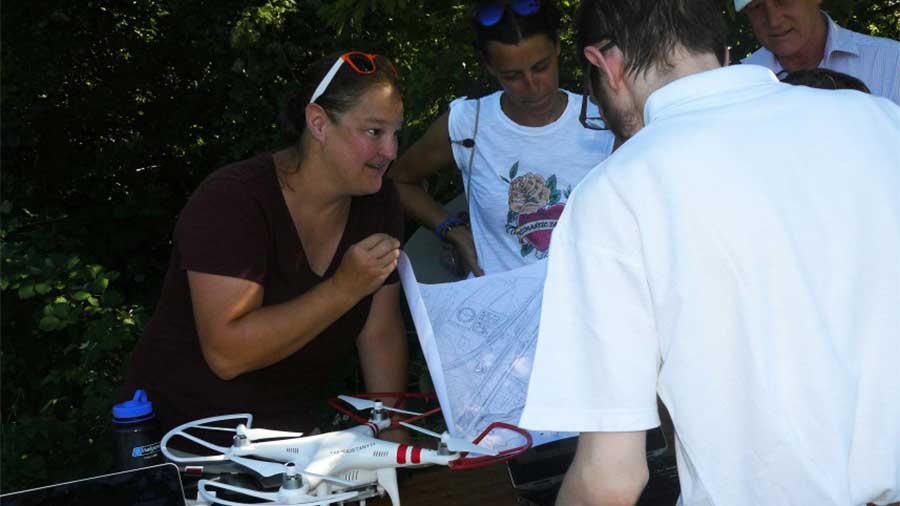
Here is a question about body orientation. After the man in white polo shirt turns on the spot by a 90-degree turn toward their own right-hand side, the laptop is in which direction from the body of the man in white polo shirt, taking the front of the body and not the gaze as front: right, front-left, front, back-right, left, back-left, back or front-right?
back-left

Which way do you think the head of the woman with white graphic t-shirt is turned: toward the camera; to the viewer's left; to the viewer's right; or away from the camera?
toward the camera

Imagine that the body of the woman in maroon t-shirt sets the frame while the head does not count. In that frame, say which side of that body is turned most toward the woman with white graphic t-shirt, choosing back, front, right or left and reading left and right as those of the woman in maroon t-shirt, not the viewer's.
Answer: left

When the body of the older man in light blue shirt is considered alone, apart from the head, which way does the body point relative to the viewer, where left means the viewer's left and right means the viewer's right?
facing the viewer and to the left of the viewer

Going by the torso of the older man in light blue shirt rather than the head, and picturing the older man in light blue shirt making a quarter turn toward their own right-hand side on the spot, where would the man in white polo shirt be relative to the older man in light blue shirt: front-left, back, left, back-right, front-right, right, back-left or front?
back-left

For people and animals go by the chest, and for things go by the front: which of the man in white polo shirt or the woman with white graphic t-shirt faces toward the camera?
the woman with white graphic t-shirt

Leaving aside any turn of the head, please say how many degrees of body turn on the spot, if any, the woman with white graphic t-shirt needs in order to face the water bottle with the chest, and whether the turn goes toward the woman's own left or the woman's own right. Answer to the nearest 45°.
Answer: approximately 45° to the woman's own right

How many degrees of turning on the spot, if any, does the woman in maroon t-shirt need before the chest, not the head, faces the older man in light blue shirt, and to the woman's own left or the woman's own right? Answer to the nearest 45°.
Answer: approximately 45° to the woman's own left

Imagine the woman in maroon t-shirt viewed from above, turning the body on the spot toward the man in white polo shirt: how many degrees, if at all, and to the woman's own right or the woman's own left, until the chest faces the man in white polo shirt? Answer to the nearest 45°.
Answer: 0° — they already face them

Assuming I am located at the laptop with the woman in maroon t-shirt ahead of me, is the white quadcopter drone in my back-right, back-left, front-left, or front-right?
front-right

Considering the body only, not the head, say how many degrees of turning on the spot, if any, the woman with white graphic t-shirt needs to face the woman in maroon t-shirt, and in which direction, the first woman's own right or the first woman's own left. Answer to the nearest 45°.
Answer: approximately 45° to the first woman's own right

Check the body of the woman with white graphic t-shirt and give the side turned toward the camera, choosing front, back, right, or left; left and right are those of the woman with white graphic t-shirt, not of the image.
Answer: front

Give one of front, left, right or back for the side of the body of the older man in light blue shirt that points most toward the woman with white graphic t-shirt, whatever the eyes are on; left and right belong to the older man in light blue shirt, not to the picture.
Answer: front

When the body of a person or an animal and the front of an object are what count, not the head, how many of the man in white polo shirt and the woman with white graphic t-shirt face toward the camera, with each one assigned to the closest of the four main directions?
1

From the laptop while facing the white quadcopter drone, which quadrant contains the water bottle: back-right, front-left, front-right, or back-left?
front-left

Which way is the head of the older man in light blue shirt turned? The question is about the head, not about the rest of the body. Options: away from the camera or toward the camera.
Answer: toward the camera

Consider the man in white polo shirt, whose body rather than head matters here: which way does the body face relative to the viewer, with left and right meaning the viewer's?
facing away from the viewer and to the left of the viewer

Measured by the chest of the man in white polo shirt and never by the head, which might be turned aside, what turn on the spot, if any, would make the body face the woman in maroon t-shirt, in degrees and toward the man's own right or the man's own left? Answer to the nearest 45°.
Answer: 0° — they already face them

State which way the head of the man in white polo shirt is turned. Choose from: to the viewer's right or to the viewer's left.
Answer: to the viewer's left
